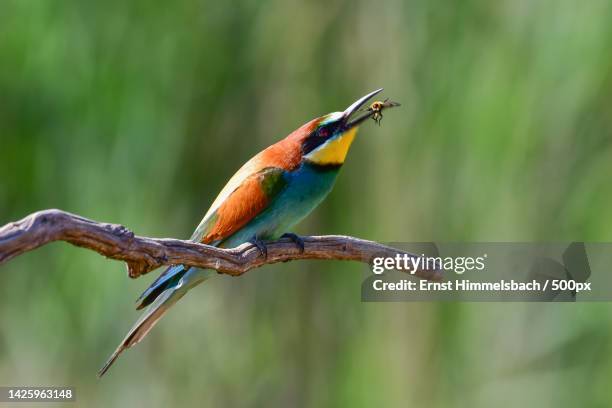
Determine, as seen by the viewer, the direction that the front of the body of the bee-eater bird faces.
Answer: to the viewer's right
